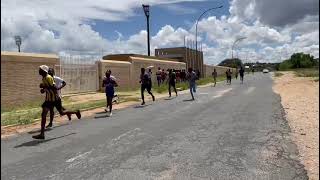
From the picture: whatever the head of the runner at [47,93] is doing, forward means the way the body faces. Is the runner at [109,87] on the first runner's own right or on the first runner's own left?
on the first runner's own right
